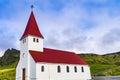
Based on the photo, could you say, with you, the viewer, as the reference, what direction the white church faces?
facing the viewer and to the left of the viewer
